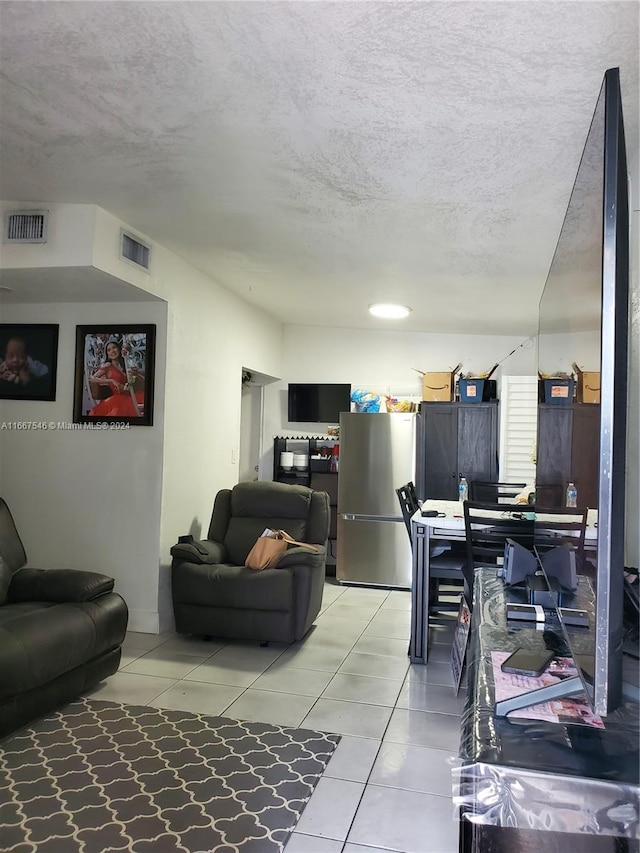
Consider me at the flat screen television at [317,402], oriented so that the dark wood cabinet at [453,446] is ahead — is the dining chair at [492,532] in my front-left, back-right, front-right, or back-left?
front-right

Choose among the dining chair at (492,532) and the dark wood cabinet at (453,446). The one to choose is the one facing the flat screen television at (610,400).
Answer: the dark wood cabinet

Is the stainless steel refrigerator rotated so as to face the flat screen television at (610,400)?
yes

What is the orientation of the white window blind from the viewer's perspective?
toward the camera

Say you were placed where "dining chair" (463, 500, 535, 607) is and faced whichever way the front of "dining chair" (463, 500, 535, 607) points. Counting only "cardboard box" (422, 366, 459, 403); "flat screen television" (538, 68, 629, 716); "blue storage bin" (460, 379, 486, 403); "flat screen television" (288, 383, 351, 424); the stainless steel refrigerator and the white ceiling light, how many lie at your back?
1

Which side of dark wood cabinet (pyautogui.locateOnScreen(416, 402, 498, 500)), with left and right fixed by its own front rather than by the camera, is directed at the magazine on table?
front

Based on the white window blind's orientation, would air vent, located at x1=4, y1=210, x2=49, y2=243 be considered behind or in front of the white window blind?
in front

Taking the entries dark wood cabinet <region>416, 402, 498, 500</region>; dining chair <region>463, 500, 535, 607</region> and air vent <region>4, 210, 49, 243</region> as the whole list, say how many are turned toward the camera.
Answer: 2

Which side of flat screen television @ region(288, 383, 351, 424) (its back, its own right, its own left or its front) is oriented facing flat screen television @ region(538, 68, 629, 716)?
front

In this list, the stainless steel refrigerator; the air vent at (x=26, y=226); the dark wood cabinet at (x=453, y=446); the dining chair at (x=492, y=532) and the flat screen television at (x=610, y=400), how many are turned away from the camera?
1

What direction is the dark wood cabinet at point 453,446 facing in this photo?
toward the camera

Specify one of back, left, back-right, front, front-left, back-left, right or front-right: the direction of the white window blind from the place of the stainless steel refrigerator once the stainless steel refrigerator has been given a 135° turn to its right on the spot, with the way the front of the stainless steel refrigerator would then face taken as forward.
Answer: back-right

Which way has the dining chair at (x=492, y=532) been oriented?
away from the camera

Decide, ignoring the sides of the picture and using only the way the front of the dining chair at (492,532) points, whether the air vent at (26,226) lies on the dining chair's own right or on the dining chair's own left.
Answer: on the dining chair's own left

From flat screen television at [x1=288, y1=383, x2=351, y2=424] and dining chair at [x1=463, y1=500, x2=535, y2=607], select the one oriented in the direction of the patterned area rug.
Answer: the flat screen television

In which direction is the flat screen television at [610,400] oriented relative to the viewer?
to the viewer's left

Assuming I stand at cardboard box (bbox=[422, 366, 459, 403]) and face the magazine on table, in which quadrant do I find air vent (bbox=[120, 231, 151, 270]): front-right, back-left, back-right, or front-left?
front-right
